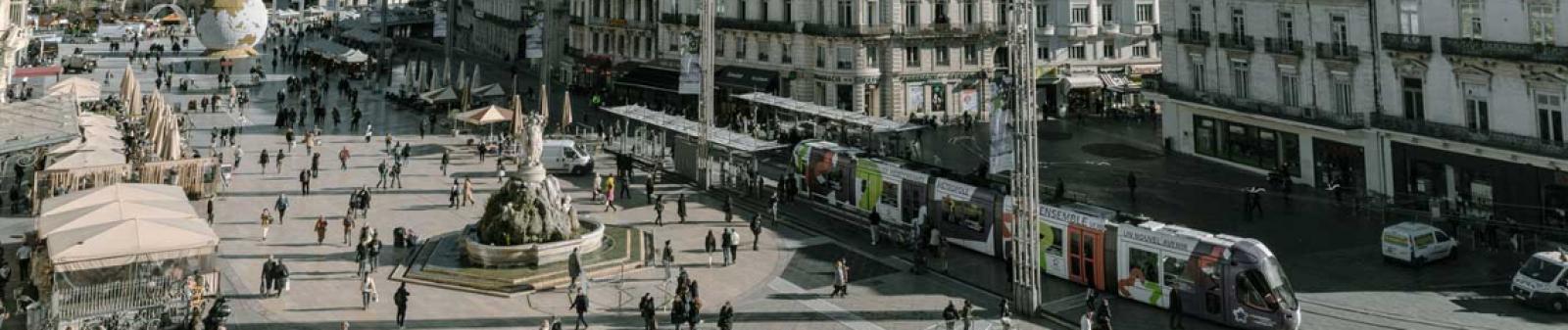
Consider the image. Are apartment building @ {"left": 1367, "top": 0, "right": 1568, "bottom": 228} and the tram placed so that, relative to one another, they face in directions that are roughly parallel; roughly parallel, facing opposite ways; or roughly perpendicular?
roughly perpendicular

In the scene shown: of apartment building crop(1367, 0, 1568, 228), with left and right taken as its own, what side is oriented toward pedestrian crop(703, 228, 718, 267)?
front

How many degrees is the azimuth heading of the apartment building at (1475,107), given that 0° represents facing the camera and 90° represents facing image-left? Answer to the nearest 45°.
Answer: approximately 45°

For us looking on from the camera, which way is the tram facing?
facing the viewer and to the right of the viewer

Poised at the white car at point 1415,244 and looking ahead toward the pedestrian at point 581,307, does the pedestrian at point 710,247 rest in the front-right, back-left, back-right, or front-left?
front-right

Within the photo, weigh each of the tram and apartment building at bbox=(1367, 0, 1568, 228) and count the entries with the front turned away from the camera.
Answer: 0

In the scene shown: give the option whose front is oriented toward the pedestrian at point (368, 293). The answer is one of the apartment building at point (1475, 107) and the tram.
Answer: the apartment building

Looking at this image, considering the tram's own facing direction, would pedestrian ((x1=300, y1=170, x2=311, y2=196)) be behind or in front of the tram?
behind

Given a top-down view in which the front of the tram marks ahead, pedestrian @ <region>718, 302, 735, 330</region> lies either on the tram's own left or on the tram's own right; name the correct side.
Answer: on the tram's own right
